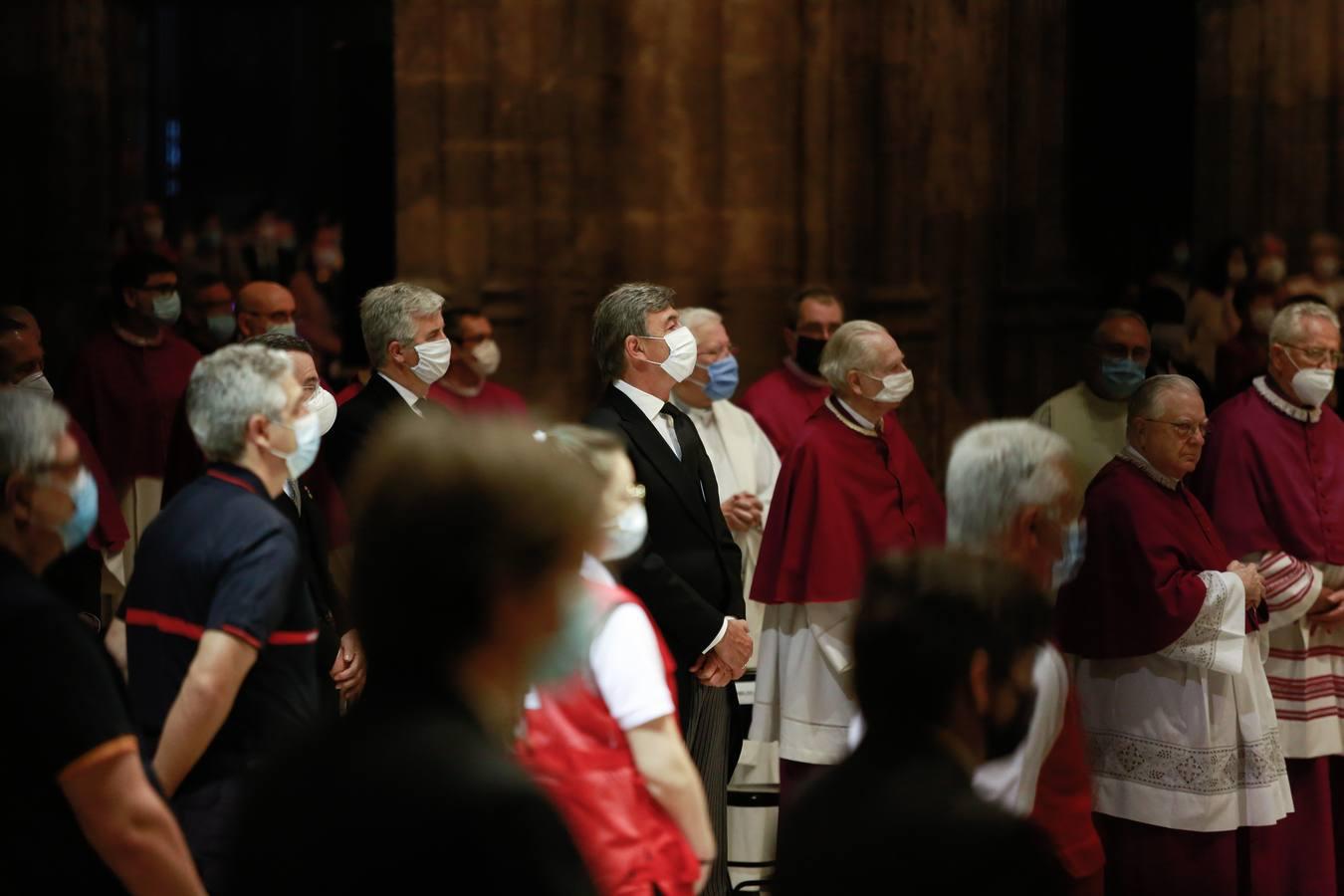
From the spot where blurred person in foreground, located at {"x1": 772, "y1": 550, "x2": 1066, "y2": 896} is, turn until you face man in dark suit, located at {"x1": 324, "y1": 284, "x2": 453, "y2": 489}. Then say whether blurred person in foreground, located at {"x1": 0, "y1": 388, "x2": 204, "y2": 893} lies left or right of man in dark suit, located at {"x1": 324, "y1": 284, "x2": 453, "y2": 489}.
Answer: left

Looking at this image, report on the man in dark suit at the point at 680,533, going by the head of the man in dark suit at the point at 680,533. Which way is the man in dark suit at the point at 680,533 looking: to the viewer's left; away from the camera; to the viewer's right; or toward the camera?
to the viewer's right

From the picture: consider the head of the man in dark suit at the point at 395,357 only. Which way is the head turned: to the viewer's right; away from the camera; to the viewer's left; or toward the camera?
to the viewer's right

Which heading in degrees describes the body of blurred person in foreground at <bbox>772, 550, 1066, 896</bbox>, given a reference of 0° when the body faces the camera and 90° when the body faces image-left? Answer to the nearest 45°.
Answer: approximately 225°

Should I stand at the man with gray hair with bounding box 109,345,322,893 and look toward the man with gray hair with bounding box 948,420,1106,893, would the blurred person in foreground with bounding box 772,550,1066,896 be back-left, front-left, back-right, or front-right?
front-right

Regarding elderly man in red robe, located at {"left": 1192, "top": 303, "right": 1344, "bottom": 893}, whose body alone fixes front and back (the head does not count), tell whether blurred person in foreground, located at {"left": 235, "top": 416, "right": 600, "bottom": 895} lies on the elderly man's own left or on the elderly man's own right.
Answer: on the elderly man's own right

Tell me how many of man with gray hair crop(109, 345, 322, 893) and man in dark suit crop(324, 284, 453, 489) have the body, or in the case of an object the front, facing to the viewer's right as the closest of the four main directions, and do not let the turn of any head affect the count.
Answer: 2

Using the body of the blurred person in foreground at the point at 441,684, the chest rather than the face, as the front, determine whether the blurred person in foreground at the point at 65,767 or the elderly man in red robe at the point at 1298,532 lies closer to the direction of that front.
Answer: the elderly man in red robe

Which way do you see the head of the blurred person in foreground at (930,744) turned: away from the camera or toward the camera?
away from the camera

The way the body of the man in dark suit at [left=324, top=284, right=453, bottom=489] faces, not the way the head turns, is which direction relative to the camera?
to the viewer's right

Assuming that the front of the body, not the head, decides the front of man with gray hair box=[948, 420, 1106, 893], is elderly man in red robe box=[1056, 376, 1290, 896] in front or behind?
in front

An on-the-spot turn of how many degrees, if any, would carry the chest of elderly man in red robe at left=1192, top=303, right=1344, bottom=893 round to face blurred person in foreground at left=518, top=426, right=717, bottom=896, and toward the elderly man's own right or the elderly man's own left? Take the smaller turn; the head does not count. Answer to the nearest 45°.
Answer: approximately 45° to the elderly man's own right

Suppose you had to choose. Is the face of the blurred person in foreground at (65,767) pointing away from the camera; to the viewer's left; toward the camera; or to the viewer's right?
to the viewer's right

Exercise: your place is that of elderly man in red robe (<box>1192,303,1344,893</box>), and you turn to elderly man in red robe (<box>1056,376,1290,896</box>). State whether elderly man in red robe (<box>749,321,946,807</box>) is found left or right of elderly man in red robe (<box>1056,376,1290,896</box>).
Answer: right

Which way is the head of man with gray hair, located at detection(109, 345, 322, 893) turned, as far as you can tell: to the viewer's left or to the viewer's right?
to the viewer's right
